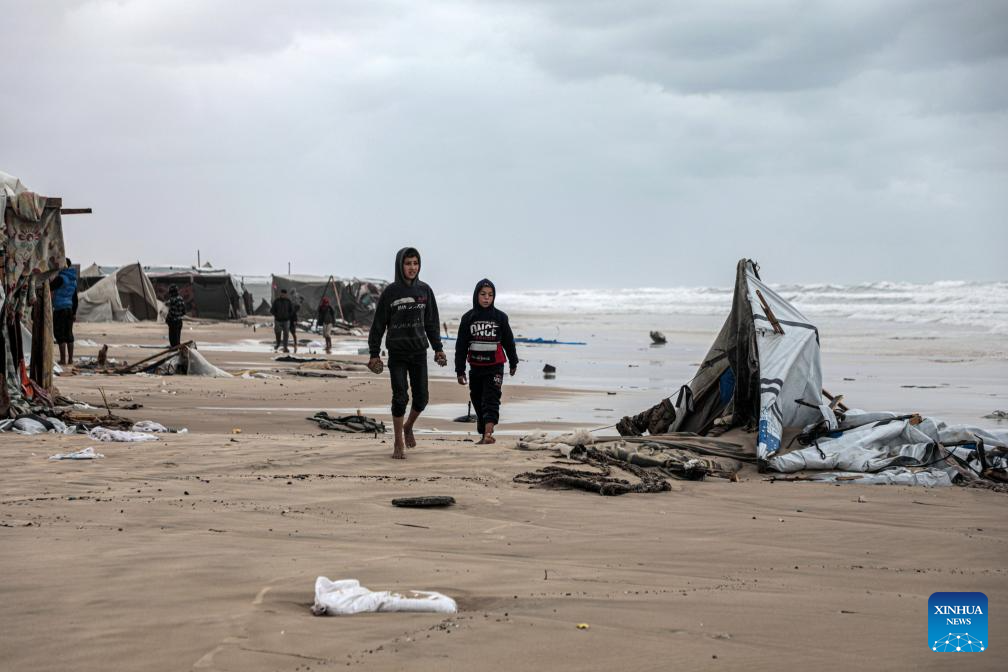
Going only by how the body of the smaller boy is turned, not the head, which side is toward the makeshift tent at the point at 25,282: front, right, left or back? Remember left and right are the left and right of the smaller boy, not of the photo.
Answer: right

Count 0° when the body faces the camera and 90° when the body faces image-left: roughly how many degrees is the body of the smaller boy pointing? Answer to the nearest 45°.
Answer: approximately 0°

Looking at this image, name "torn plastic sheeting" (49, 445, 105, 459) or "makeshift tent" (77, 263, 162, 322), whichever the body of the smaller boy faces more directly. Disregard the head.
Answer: the torn plastic sheeting

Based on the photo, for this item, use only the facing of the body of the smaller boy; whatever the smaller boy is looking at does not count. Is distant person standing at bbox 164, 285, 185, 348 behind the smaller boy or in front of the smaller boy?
behind

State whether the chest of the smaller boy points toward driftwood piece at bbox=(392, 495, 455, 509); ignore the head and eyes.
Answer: yes

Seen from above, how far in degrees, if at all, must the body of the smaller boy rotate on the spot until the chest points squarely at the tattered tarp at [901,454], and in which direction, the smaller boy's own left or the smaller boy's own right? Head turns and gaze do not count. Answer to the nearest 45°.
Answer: approximately 45° to the smaller boy's own left

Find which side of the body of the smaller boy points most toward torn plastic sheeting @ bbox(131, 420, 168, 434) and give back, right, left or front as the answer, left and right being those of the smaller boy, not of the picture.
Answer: right

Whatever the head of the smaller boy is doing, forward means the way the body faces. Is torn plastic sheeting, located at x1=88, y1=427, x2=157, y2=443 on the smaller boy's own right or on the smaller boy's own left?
on the smaller boy's own right

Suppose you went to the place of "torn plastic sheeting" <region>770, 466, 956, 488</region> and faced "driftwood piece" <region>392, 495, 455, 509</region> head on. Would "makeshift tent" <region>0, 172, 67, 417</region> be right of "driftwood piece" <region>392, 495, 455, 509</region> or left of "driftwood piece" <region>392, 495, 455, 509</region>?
right

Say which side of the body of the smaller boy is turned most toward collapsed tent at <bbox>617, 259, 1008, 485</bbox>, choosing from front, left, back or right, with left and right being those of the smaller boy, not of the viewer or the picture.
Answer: left

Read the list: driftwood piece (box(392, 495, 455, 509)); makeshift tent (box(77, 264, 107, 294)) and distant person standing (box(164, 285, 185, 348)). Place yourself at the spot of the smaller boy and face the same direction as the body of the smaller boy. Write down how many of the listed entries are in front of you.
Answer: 1

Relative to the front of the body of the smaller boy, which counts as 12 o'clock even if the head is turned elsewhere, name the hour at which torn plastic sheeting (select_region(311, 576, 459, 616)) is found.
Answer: The torn plastic sheeting is roughly at 12 o'clock from the smaller boy.

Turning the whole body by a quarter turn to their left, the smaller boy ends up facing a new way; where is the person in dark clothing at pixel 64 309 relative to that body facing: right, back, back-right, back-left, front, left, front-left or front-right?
back-left

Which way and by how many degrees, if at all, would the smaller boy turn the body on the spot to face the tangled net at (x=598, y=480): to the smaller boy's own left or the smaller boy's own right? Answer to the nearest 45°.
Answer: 0° — they already face it

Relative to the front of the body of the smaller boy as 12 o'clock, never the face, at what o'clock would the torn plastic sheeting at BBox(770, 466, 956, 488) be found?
The torn plastic sheeting is roughly at 10 o'clock from the smaller boy.
